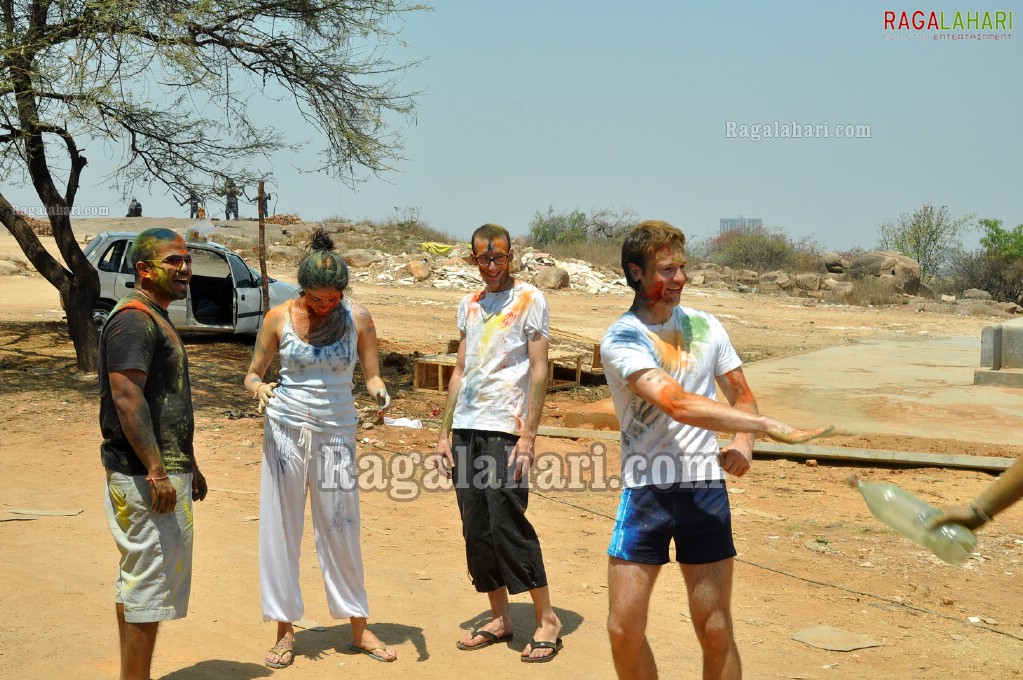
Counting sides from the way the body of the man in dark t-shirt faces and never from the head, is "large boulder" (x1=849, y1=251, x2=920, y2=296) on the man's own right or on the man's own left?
on the man's own left

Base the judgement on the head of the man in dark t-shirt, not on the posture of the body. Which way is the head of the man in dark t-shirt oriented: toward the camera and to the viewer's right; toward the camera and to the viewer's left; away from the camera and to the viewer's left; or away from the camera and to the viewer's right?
toward the camera and to the viewer's right

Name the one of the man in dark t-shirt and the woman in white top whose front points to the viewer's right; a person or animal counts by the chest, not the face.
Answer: the man in dark t-shirt

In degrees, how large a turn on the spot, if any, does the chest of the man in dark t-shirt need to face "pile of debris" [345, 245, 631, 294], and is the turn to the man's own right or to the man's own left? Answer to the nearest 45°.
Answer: approximately 90° to the man's own left

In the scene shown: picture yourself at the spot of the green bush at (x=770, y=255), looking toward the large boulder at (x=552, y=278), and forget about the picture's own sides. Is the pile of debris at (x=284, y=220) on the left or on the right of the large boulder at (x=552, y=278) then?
right

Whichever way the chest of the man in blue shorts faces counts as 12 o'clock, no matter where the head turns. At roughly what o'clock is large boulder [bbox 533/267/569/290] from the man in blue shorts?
The large boulder is roughly at 7 o'clock from the man in blue shorts.

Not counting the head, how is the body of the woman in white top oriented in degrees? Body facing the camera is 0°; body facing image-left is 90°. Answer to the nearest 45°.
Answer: approximately 0°

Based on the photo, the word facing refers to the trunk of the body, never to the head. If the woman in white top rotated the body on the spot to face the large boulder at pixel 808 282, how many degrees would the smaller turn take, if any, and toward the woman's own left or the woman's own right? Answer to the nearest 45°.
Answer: approximately 135° to the woman's own left

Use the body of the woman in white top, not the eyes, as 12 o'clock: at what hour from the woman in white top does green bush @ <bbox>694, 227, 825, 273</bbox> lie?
The green bush is roughly at 7 o'clock from the woman in white top.

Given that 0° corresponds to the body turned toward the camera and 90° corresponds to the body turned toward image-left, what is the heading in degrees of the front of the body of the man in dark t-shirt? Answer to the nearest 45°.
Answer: approximately 270°

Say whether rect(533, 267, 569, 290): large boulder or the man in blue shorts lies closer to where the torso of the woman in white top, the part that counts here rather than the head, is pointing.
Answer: the man in blue shorts

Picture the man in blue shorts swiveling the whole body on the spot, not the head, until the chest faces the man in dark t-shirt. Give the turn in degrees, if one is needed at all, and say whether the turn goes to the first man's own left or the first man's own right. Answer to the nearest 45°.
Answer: approximately 135° to the first man's own right
